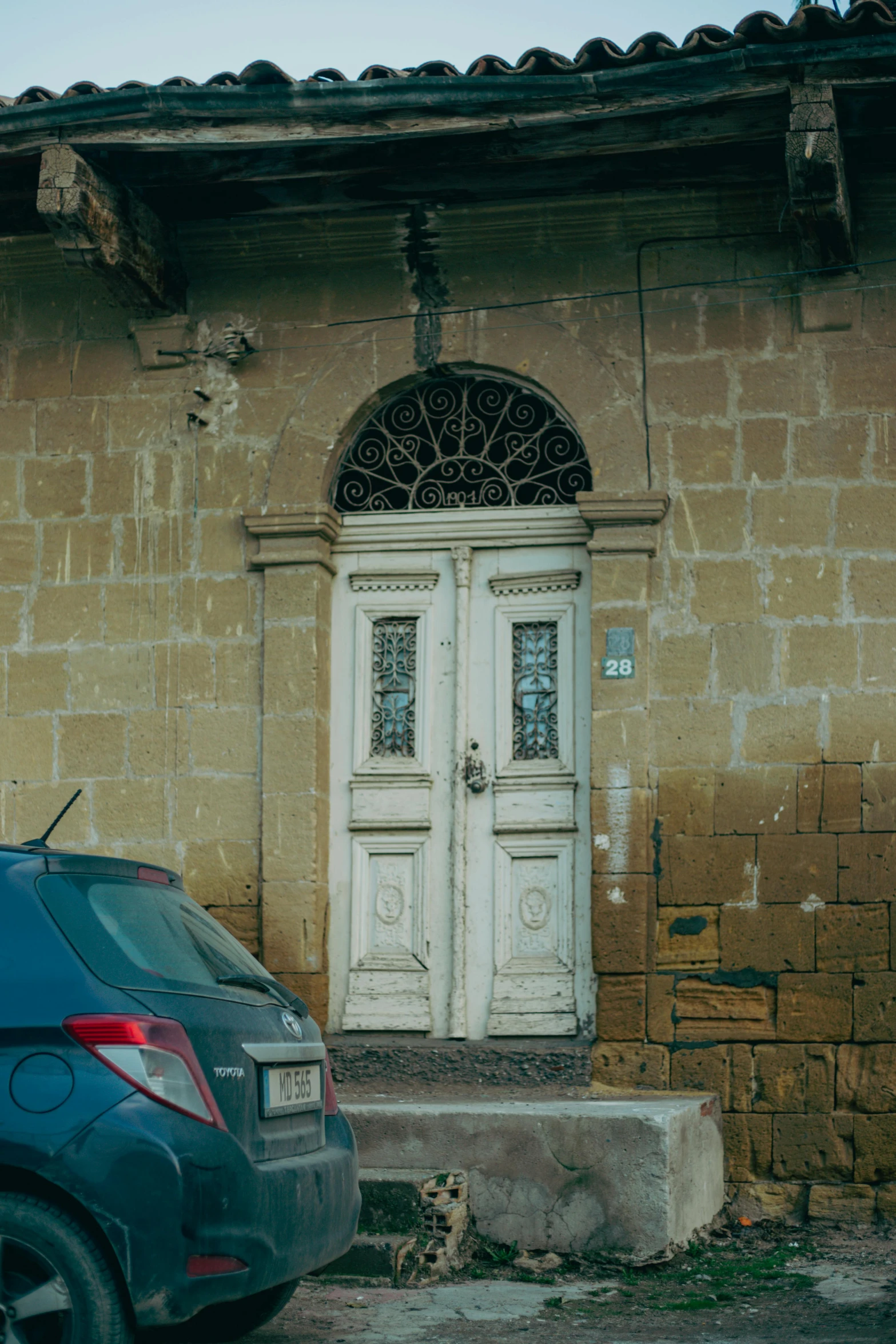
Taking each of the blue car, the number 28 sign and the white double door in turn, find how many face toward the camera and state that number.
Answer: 2

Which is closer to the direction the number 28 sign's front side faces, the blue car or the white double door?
the blue car

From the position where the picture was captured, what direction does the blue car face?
facing away from the viewer and to the left of the viewer

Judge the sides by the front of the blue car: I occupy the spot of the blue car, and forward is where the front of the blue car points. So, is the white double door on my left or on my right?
on my right

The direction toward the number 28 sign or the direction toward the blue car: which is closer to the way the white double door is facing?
the blue car

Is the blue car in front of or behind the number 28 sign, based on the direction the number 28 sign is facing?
in front

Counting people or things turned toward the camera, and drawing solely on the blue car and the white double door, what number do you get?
1

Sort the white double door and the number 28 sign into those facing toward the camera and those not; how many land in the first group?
2

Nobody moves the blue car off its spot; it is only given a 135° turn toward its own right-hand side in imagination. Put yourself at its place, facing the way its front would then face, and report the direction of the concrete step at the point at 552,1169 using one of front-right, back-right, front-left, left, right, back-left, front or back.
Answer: front-left

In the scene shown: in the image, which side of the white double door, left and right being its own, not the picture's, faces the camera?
front

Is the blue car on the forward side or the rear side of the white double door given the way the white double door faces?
on the forward side
